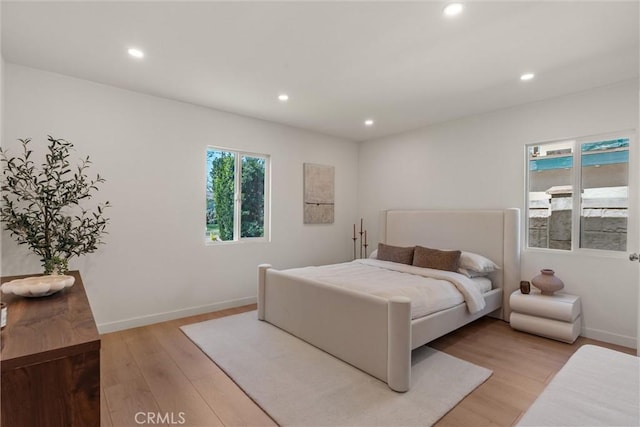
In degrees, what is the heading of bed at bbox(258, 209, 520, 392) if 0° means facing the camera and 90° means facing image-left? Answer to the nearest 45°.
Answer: approximately 45°

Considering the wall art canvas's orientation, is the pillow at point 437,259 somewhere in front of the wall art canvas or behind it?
in front

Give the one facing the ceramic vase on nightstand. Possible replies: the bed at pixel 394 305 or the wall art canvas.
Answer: the wall art canvas

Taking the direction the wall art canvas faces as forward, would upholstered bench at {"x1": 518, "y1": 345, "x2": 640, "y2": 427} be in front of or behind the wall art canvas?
in front

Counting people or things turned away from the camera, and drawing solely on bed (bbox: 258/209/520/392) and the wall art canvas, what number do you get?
0

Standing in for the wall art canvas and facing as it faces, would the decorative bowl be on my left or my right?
on my right

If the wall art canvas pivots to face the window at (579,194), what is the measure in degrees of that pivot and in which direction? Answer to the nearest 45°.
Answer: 0° — it already faces it

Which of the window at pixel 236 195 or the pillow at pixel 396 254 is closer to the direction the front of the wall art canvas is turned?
the pillow

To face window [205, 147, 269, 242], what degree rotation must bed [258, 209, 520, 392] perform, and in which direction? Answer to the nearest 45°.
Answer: approximately 45° to its right

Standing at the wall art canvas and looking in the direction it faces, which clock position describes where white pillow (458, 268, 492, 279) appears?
The white pillow is roughly at 12 o'clock from the wall art canvas.

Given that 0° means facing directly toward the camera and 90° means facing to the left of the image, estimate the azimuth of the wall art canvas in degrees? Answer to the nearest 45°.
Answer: approximately 315°

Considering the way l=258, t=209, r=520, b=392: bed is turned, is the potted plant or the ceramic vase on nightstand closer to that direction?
the potted plant
